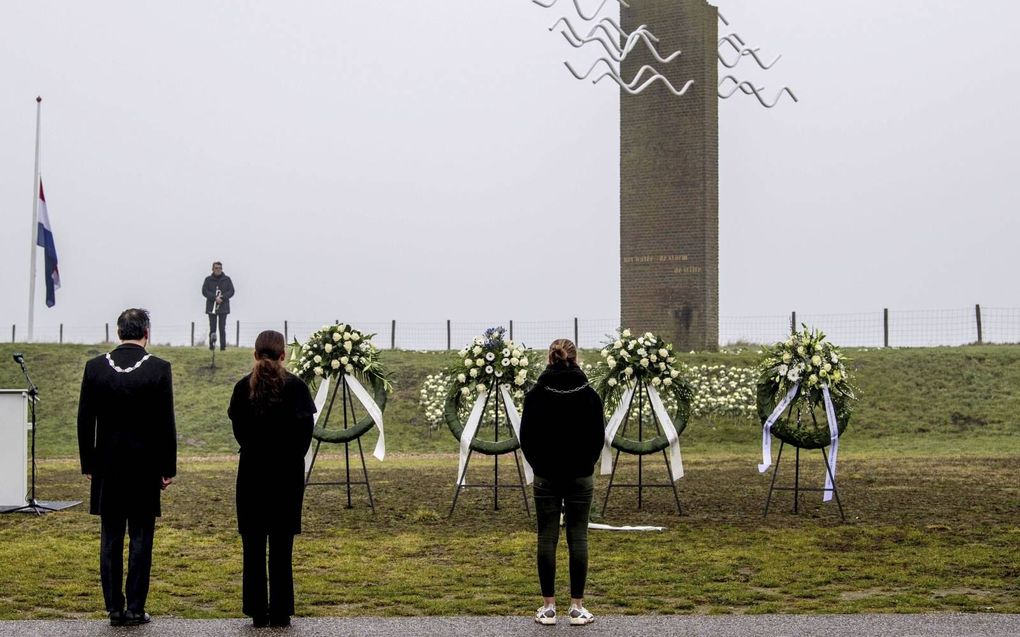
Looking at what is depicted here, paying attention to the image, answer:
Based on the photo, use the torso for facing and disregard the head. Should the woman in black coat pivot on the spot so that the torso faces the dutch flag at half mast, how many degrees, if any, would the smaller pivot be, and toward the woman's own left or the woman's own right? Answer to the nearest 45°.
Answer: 0° — they already face it

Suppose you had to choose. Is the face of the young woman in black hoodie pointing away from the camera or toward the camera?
away from the camera

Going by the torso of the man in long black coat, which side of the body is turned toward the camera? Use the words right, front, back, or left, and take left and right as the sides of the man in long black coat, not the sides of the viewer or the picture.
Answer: back

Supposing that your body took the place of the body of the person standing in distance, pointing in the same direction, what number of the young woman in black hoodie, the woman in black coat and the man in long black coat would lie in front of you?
3

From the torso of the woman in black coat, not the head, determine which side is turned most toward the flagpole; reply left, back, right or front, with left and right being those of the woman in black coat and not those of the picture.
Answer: front

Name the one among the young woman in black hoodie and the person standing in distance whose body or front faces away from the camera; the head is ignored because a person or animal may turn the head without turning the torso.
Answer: the young woman in black hoodie

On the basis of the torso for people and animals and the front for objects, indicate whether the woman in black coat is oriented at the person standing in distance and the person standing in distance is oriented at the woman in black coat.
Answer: yes

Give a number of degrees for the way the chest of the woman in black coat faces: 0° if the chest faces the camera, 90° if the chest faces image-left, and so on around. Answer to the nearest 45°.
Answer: approximately 180°

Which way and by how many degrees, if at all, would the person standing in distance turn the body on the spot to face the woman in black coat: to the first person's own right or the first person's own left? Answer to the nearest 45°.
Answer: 0° — they already face them

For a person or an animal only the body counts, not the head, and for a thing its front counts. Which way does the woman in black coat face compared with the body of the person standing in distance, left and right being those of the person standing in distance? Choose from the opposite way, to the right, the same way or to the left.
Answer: the opposite way

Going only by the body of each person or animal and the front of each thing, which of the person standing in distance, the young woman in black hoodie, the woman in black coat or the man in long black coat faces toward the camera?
the person standing in distance

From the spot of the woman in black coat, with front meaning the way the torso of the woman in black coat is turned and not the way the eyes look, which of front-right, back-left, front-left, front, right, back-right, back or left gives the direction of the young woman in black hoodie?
right

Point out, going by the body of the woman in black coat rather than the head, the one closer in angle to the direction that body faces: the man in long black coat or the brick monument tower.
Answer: the brick monument tower

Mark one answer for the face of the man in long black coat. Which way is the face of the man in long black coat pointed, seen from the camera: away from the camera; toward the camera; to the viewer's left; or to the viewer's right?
away from the camera

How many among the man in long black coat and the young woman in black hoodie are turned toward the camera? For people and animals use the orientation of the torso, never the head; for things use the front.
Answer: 0

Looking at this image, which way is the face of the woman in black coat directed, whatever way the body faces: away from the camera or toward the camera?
away from the camera

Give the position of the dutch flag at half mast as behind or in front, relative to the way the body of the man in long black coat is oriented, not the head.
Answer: in front

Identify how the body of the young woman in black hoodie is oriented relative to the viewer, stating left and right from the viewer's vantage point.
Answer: facing away from the viewer

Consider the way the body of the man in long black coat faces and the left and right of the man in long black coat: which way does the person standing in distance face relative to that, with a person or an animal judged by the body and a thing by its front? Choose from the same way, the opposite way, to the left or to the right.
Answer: the opposite way
